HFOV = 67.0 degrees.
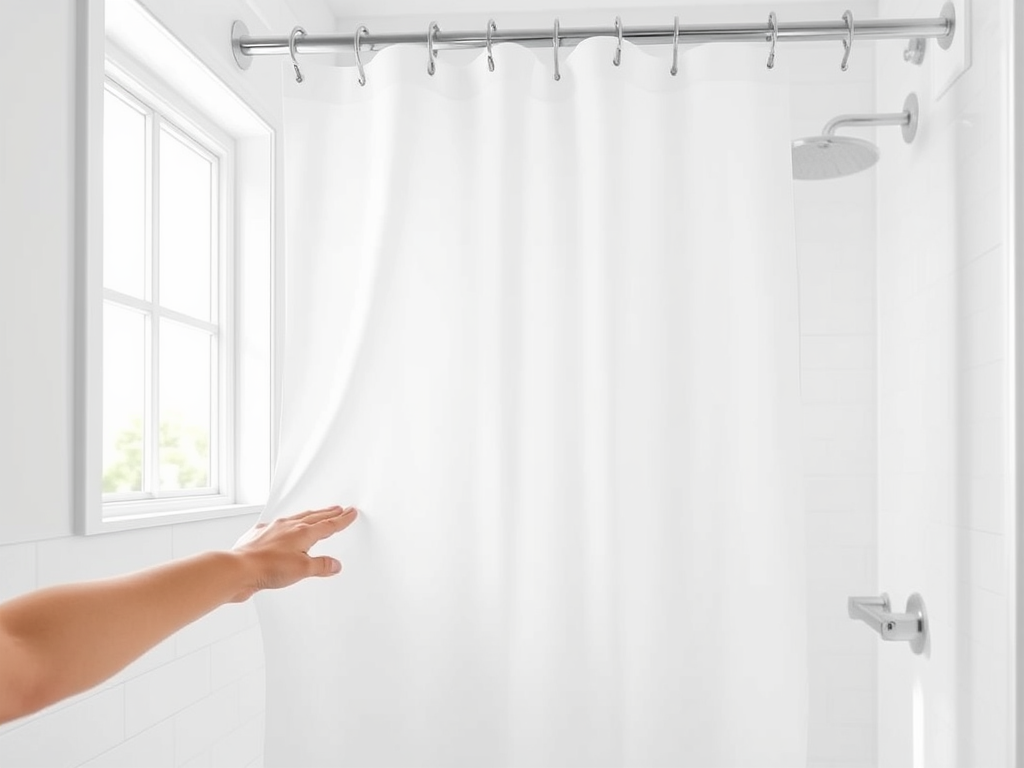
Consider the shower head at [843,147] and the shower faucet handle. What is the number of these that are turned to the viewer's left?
2

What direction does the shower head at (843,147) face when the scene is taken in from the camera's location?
facing to the left of the viewer

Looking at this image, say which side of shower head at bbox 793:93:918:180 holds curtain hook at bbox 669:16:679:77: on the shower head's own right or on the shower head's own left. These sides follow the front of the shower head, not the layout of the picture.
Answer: on the shower head's own left

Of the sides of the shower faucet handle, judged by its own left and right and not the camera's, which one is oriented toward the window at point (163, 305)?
front

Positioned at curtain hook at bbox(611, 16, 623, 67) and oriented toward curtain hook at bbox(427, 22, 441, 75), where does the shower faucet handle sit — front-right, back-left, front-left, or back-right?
back-right

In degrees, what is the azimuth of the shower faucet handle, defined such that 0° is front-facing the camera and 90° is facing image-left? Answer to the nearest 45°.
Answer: approximately 90°

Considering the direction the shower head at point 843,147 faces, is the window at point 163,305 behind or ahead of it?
ahead
